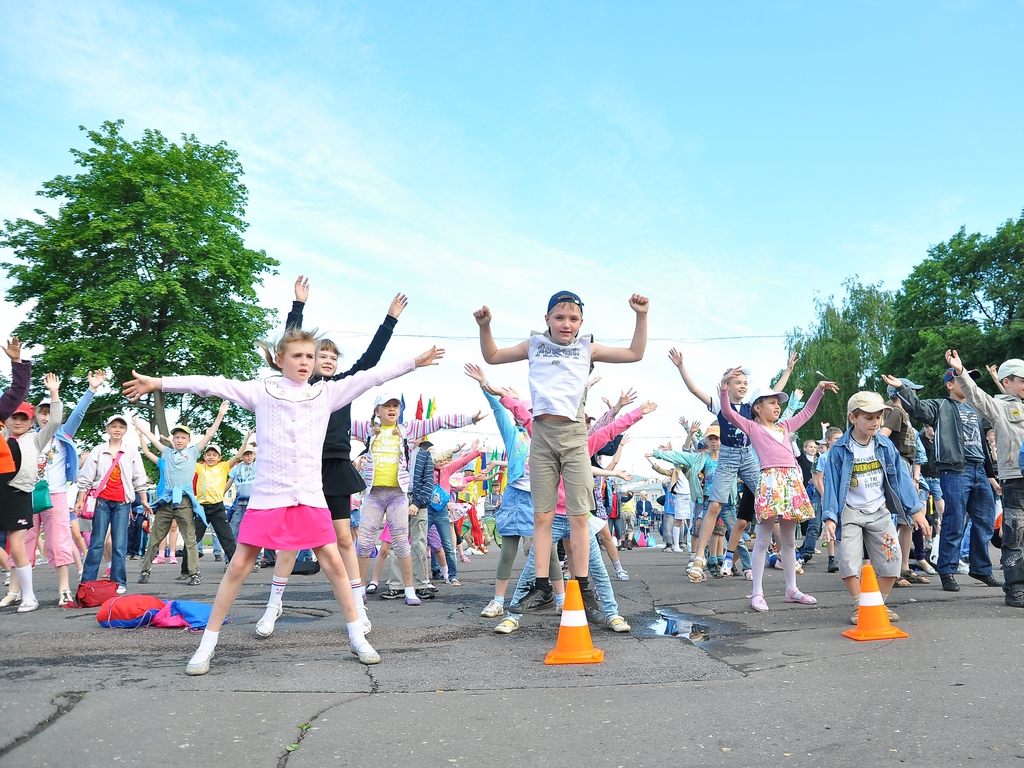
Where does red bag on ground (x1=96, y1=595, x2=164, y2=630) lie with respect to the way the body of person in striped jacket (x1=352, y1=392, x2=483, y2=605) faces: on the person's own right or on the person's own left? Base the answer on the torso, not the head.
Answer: on the person's own right

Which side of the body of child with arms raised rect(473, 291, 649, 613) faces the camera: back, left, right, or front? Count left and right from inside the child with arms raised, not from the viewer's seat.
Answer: front

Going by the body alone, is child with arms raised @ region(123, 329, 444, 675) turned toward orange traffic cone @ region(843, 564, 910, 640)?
no

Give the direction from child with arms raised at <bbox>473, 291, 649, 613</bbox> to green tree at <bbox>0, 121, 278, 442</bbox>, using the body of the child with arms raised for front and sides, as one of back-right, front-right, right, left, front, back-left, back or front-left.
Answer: back-right

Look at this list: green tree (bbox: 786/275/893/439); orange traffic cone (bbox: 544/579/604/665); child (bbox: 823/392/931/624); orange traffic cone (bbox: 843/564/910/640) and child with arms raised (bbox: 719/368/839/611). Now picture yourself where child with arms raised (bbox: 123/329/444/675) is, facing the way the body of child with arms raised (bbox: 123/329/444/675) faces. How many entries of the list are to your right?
0

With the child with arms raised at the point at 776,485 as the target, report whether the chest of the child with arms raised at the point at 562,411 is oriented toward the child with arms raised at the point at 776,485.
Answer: no

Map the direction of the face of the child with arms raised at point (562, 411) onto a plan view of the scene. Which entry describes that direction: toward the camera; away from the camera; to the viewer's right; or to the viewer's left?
toward the camera

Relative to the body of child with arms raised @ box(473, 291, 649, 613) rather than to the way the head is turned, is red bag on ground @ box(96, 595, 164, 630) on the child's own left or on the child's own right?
on the child's own right

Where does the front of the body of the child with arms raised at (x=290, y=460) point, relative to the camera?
toward the camera

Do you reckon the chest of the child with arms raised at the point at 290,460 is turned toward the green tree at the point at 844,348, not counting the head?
no

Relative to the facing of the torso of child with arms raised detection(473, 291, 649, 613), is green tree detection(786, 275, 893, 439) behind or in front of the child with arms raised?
behind

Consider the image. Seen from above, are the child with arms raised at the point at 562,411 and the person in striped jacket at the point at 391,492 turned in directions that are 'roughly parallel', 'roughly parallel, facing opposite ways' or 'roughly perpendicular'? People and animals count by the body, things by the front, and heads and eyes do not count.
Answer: roughly parallel

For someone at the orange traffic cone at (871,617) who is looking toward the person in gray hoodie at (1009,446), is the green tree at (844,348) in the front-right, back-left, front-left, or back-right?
front-left

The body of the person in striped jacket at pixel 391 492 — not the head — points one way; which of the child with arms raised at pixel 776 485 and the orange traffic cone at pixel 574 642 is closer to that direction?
the orange traffic cone

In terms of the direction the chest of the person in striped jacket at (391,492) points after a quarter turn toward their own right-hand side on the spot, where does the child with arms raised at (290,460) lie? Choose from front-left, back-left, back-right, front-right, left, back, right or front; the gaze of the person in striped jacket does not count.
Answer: left

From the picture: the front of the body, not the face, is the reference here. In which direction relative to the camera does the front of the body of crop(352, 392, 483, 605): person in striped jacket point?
toward the camera

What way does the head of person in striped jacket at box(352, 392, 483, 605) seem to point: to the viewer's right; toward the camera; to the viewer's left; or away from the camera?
toward the camera

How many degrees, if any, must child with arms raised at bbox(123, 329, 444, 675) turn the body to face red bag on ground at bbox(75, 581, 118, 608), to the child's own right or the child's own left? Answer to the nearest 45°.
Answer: approximately 135° to the child's own right
